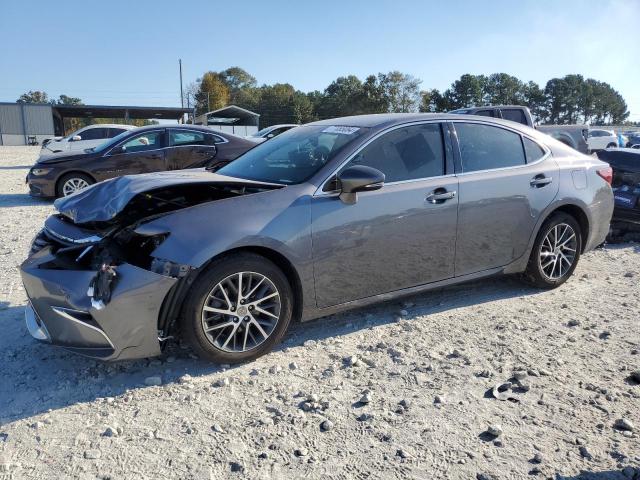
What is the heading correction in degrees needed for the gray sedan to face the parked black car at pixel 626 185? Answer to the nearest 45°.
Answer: approximately 180°

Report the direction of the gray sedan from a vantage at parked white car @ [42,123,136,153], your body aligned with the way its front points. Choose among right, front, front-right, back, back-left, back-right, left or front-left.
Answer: left

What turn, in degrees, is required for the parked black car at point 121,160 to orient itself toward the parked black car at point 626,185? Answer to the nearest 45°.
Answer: approximately 135° to its left

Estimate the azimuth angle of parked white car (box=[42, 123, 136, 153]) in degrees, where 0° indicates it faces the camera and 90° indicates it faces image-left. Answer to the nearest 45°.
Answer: approximately 90°

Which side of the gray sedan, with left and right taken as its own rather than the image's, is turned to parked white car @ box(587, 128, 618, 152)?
back

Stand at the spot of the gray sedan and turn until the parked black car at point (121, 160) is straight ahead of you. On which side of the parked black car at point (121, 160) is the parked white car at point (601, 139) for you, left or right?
right

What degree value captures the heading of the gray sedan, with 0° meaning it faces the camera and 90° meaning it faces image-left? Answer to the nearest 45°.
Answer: approximately 45°

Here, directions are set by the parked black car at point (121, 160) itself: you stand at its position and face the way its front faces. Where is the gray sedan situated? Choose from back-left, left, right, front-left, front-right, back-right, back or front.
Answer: left

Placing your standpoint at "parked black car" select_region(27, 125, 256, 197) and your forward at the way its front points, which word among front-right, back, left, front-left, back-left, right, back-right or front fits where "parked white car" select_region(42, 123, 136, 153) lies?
right

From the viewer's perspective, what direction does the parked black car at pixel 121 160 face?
to the viewer's left

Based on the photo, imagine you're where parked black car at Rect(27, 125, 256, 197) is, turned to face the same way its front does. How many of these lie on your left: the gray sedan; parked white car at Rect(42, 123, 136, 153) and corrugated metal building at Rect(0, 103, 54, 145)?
1
